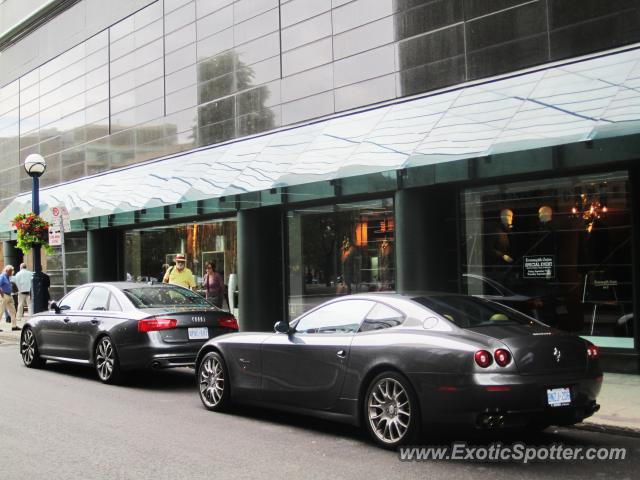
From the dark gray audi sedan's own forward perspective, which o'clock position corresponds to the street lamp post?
The street lamp post is roughly at 1 o'clock from the dark gray audi sedan.

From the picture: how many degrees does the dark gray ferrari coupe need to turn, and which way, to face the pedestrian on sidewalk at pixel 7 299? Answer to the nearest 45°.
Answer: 0° — it already faces them

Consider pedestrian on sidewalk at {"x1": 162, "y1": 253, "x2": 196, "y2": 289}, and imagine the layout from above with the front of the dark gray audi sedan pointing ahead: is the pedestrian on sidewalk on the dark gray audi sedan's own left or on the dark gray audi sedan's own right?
on the dark gray audi sedan's own right

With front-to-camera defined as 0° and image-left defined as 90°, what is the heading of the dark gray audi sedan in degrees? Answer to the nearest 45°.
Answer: approximately 135°

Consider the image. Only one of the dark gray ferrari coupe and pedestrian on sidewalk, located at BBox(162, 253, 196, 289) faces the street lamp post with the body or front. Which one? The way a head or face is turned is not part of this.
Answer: the dark gray ferrari coupe

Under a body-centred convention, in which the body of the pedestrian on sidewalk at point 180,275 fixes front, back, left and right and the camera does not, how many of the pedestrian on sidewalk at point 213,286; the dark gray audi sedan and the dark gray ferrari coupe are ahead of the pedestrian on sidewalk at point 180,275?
2

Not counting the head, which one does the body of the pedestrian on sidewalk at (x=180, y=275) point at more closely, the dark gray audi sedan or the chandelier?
the dark gray audi sedan

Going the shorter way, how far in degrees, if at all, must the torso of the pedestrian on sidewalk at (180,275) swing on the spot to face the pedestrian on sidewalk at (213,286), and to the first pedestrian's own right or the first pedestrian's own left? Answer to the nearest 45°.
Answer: approximately 135° to the first pedestrian's own left

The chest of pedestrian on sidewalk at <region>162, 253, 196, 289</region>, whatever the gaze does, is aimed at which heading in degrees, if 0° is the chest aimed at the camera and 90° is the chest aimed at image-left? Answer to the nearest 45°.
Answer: approximately 0°

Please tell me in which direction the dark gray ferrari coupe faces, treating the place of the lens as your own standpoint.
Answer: facing away from the viewer and to the left of the viewer

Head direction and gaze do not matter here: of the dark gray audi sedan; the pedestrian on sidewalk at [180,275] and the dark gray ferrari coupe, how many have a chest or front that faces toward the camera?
1

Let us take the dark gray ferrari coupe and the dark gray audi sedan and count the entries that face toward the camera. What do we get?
0

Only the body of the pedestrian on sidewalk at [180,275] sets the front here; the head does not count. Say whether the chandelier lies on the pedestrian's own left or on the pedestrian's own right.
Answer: on the pedestrian's own left
